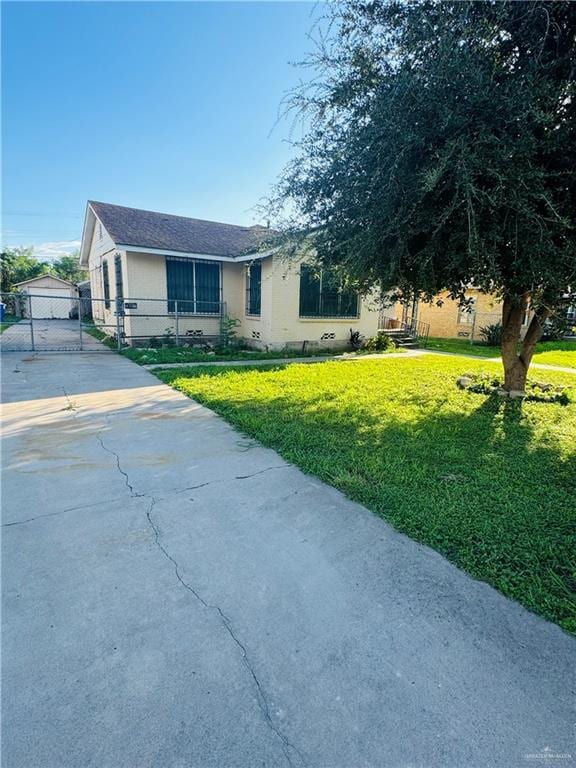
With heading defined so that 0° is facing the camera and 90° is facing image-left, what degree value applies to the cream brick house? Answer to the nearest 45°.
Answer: approximately 0°

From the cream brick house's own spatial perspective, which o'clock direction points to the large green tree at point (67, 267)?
The large green tree is roughly at 5 o'clock from the cream brick house.

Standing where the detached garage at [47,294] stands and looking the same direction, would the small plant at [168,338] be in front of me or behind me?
in front

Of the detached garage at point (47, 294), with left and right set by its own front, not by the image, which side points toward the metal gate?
front

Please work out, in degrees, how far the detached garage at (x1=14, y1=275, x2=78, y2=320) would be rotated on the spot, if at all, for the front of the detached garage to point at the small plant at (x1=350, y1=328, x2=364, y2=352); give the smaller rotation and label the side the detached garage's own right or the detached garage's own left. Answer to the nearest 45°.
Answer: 0° — it already faces it

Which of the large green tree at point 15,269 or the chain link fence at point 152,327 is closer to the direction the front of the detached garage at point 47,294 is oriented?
the chain link fence

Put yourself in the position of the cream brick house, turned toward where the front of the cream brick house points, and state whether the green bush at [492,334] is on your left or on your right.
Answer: on your left

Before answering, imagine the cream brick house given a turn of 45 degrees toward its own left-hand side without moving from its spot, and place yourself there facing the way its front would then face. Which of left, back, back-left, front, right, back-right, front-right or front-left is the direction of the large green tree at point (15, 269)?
back

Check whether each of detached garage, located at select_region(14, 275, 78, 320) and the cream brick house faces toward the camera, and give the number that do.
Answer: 2

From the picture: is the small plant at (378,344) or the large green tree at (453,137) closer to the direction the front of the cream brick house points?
the large green tree

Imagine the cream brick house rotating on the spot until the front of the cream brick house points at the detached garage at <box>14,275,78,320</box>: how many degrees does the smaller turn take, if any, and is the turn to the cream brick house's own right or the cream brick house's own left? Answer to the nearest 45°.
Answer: approximately 135° to the cream brick house's own right

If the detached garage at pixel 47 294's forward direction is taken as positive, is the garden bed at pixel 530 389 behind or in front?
in front

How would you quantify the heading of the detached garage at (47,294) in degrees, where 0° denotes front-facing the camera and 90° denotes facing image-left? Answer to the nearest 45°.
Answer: approximately 0°
